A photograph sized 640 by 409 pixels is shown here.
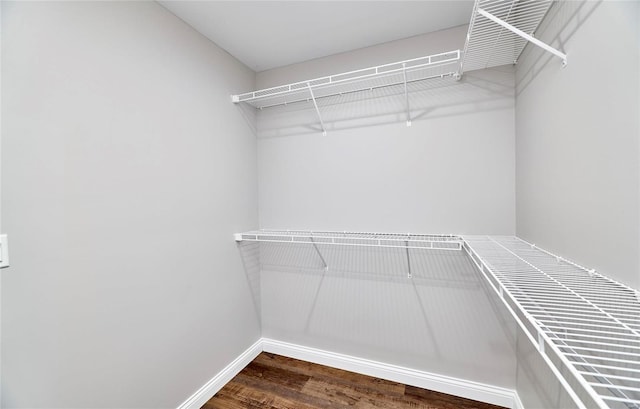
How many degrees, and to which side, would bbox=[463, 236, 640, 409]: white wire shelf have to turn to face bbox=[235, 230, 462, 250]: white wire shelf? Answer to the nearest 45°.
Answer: approximately 45° to its right

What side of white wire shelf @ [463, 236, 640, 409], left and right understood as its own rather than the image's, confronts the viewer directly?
left

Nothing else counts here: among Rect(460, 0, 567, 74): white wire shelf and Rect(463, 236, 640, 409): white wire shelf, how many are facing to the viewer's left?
2

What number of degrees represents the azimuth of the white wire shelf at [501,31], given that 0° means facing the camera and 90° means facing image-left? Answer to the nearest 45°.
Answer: approximately 90°
